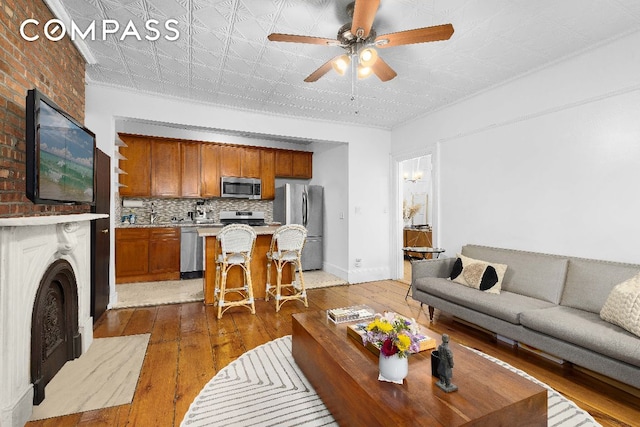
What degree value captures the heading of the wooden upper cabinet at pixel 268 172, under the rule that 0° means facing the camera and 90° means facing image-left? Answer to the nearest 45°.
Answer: approximately 0°

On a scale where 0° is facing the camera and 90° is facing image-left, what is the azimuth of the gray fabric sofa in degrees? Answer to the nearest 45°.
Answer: approximately 45°

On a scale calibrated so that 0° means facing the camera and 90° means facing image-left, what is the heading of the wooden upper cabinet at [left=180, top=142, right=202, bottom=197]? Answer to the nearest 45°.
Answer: approximately 0°

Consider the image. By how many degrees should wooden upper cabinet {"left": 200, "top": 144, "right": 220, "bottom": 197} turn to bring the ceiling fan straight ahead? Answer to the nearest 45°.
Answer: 0° — it already faces it

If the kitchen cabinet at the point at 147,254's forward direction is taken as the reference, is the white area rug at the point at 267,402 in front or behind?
in front

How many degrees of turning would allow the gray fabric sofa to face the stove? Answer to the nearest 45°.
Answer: approximately 45° to its right

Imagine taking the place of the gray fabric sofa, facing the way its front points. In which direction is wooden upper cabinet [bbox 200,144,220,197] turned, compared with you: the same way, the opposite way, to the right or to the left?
to the left

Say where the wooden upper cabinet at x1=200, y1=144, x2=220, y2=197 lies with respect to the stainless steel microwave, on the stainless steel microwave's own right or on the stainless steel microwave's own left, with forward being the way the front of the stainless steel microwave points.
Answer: on the stainless steel microwave's own right

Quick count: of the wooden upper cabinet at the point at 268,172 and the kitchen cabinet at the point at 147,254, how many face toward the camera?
2

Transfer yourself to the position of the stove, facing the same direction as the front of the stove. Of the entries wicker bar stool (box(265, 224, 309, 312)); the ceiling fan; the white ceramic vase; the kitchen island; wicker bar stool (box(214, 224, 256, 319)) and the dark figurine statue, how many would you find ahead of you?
6

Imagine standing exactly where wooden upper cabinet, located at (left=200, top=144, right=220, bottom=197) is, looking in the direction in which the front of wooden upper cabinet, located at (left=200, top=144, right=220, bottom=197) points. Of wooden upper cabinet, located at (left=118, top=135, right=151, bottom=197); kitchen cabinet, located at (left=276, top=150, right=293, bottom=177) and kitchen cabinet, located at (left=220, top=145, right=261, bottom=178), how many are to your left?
2
